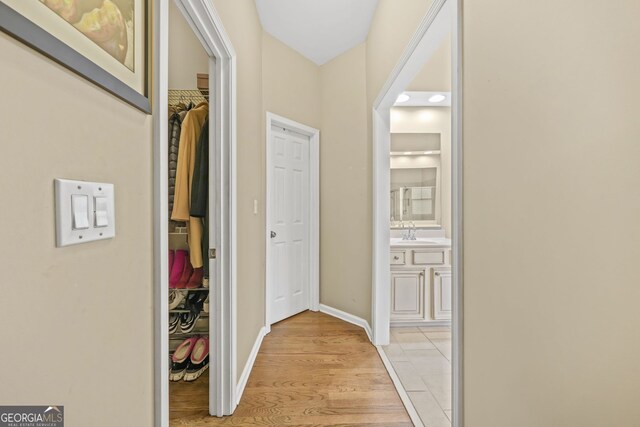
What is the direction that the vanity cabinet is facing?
toward the camera

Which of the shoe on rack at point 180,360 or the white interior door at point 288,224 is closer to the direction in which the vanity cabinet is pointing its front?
the shoe on rack

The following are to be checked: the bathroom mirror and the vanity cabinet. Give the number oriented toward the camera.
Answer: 2

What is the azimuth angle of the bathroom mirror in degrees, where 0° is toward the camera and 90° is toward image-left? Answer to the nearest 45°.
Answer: approximately 0°

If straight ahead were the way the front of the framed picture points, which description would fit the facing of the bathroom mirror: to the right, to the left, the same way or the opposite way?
to the right
